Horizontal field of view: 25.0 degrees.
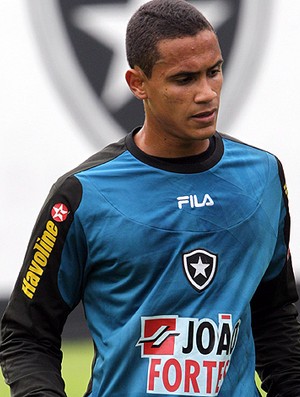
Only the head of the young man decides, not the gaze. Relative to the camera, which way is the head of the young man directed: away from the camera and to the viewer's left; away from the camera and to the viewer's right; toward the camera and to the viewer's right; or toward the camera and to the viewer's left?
toward the camera and to the viewer's right

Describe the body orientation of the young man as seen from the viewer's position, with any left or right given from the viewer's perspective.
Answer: facing the viewer and to the right of the viewer
